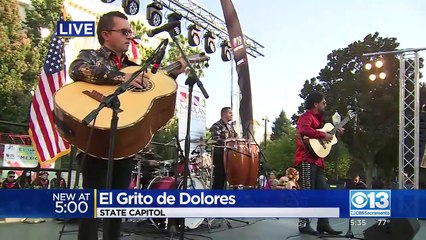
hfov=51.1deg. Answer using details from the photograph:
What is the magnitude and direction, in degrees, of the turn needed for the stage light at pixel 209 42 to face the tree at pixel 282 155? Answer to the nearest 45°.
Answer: approximately 135° to its left

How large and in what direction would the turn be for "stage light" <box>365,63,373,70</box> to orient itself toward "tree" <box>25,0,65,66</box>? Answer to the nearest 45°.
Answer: approximately 45° to its right

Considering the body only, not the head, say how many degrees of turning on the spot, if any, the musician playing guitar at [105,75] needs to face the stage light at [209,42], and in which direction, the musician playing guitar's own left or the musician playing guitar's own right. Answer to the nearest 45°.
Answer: approximately 135° to the musician playing guitar's own left

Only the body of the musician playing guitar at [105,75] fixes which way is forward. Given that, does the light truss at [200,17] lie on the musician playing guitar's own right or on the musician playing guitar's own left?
on the musician playing guitar's own left

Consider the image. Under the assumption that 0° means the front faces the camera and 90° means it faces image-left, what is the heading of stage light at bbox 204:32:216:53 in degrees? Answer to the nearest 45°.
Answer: approximately 315°

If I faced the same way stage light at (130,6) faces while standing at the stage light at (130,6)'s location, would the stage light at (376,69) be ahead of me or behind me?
ahead

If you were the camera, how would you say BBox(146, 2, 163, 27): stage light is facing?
facing the viewer and to the right of the viewer
